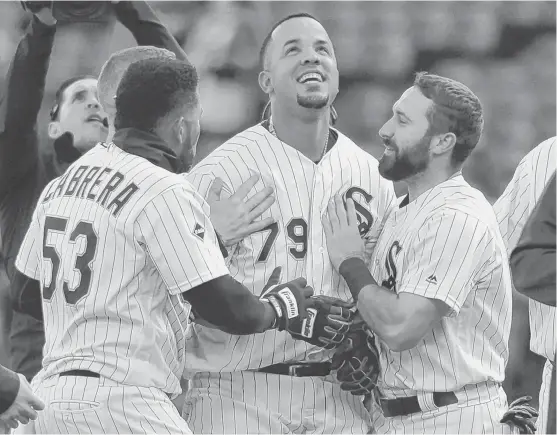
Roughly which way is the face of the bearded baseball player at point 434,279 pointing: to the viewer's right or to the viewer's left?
to the viewer's left

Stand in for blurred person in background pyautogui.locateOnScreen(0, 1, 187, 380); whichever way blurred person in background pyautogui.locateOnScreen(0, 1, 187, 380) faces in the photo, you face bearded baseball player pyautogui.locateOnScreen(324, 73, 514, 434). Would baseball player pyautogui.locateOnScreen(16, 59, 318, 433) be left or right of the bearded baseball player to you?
right

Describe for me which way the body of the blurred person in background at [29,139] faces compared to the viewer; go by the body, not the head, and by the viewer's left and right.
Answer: facing the viewer and to the right of the viewer

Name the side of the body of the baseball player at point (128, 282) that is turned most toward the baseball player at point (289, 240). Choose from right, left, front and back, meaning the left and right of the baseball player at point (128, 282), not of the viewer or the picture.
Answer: front

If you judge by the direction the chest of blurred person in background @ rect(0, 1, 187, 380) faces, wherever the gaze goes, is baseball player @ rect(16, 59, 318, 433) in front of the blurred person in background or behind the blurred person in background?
in front

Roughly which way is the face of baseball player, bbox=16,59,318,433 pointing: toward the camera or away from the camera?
away from the camera

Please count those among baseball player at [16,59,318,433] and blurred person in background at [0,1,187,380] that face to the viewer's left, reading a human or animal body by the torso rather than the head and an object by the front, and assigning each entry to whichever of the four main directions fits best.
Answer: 0

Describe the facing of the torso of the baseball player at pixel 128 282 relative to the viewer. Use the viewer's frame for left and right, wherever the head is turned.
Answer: facing away from the viewer and to the right of the viewer

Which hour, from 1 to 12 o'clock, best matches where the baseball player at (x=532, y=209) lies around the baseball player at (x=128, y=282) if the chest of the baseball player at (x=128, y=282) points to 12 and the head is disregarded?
the baseball player at (x=532, y=209) is roughly at 1 o'clock from the baseball player at (x=128, y=282).

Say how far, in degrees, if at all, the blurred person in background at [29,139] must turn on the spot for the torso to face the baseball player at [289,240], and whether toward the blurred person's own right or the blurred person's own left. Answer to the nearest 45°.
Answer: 0° — they already face them

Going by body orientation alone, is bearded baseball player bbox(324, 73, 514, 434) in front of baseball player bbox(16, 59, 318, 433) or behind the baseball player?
in front

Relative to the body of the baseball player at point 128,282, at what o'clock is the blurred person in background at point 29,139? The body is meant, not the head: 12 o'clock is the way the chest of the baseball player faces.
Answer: The blurred person in background is roughly at 10 o'clock from the baseball player.
